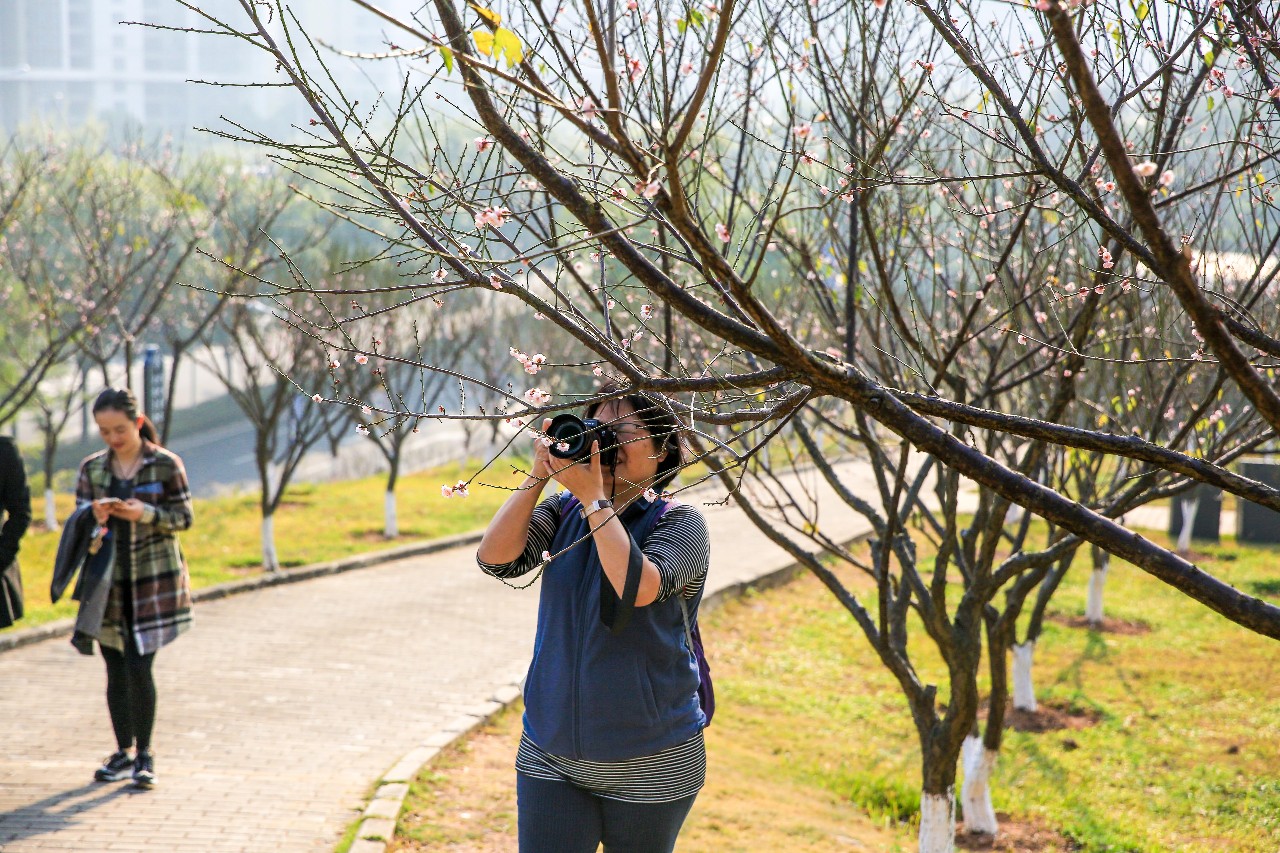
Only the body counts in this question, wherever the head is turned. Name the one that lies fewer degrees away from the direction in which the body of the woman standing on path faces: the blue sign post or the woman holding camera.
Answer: the woman holding camera

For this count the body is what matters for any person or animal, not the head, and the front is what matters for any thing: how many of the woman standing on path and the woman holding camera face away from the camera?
0

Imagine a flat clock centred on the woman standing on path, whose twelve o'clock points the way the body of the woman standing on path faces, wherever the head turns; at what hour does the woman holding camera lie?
The woman holding camera is roughly at 10 o'clock from the woman standing on path.

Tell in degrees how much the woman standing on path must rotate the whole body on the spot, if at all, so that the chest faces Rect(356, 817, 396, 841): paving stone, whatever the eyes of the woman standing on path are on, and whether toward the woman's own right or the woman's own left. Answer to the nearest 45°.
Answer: approximately 90° to the woman's own left

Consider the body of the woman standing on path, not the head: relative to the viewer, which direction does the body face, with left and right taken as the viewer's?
facing the viewer and to the left of the viewer

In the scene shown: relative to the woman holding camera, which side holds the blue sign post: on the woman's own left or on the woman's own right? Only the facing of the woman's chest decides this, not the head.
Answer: on the woman's own right

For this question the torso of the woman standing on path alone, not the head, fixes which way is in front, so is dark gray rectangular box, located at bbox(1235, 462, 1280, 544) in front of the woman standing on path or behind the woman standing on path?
behind

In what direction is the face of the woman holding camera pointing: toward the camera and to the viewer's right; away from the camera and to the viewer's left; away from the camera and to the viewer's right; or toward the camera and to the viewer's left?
toward the camera and to the viewer's left

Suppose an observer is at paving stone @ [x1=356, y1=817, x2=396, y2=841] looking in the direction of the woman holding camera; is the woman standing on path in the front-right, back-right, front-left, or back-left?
back-right
